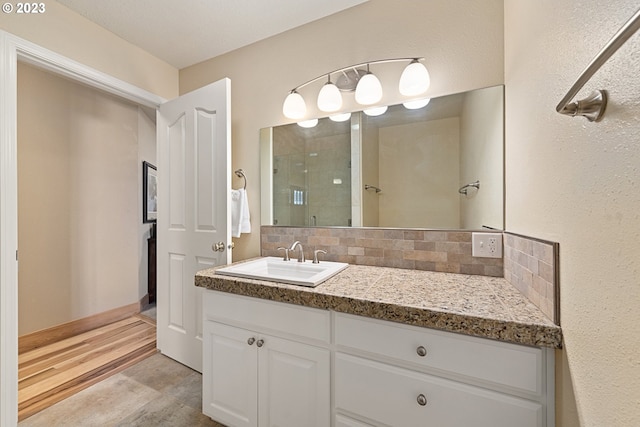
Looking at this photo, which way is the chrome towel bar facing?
to the viewer's left

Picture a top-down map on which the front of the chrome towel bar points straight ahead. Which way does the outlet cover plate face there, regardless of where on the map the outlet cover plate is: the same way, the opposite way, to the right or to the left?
to the left

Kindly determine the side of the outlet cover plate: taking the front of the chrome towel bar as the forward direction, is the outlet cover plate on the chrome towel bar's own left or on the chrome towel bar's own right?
on the chrome towel bar's own right

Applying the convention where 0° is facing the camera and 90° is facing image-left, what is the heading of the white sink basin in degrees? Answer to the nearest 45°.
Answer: approximately 45°

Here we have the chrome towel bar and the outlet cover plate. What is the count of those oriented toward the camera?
1

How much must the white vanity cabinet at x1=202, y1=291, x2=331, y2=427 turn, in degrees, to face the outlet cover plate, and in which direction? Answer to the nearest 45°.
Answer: approximately 135° to its left

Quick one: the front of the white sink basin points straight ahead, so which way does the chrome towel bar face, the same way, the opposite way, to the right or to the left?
to the right

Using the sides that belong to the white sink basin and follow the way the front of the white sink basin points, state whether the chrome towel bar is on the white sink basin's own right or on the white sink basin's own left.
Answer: on the white sink basin's own left
